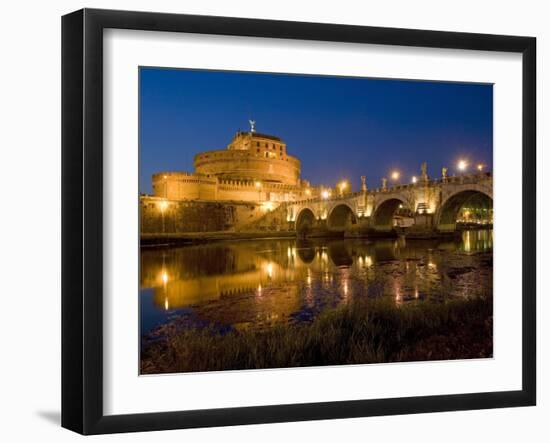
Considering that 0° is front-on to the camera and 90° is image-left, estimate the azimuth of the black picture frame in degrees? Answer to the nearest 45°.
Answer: approximately 315°
